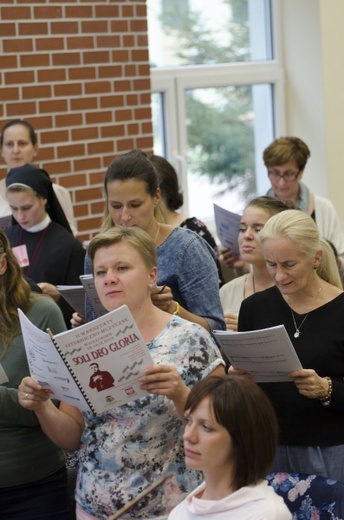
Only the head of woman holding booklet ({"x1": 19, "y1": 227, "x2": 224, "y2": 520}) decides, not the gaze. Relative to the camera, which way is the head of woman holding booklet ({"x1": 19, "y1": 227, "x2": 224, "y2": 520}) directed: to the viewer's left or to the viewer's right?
to the viewer's left

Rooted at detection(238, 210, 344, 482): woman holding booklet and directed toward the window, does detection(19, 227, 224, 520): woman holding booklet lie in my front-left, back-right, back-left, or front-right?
back-left

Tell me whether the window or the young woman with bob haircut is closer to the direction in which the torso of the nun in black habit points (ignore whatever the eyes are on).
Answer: the young woman with bob haircut

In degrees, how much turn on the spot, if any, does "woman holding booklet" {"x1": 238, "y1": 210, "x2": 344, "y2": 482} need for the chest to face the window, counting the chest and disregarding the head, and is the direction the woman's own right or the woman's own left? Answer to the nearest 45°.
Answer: approximately 135° to the woman's own right

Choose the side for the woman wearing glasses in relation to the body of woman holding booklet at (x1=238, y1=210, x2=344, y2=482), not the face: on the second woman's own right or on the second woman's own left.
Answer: on the second woman's own right

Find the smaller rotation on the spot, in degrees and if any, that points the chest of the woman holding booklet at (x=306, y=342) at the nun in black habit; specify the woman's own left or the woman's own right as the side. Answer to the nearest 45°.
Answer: approximately 90° to the woman's own right

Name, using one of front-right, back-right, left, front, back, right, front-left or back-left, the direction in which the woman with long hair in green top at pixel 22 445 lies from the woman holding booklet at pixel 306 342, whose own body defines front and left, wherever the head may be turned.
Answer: front-right

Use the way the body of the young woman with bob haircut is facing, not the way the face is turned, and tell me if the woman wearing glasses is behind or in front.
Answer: behind
